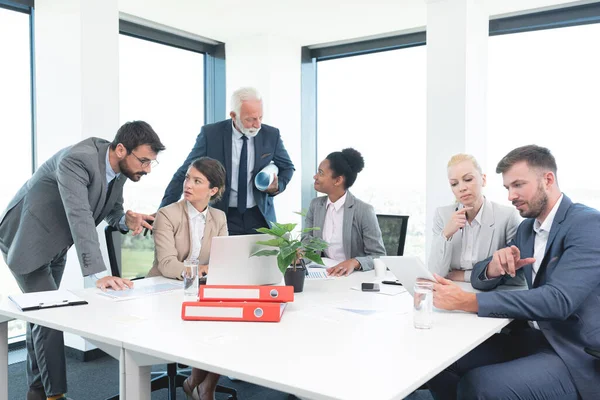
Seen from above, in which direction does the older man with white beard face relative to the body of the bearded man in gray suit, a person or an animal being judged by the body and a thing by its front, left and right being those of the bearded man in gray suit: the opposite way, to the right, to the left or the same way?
to the right

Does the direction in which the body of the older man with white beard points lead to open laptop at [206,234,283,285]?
yes

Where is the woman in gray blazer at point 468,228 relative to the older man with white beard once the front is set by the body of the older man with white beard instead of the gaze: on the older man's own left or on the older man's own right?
on the older man's own left

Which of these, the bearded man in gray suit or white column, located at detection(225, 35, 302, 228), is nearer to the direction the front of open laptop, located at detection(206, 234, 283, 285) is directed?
the white column

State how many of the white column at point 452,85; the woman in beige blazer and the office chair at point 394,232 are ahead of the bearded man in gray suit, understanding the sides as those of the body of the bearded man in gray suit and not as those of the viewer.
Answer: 3

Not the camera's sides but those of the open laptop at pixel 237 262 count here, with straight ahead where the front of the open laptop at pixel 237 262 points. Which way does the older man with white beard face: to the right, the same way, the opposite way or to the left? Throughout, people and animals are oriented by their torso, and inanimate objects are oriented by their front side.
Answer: the opposite way

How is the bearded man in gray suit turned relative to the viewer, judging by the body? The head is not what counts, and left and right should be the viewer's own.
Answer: facing to the right of the viewer

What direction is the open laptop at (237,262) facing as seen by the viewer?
away from the camera

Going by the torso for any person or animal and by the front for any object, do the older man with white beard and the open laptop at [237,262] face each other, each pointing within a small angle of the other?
yes
